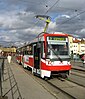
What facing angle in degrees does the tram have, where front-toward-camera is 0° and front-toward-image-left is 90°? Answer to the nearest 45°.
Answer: approximately 315°
